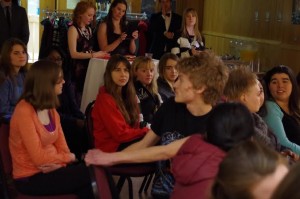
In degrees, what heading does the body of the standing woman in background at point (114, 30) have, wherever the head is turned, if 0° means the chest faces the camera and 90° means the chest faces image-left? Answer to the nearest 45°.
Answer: approximately 315°

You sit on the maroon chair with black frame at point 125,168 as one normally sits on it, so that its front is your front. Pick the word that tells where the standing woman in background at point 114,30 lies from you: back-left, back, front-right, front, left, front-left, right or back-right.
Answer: left

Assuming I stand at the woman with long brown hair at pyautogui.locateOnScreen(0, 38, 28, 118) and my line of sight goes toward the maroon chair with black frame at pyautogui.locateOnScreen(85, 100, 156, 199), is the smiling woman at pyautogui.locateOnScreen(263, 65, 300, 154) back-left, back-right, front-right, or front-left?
front-left

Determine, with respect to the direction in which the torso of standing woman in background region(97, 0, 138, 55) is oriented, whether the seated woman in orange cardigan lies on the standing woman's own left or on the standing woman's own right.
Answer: on the standing woman's own right

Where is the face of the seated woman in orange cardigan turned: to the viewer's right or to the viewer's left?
to the viewer's right

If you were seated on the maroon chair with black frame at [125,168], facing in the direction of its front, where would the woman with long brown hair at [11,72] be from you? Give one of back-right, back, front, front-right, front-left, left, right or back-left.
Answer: back-left

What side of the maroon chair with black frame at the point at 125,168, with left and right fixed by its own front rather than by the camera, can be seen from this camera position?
right

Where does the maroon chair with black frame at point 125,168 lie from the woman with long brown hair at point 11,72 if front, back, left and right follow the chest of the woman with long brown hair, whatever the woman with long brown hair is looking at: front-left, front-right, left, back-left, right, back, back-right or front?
front

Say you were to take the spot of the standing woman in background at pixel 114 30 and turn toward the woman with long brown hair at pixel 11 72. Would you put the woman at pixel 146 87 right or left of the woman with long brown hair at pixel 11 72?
left

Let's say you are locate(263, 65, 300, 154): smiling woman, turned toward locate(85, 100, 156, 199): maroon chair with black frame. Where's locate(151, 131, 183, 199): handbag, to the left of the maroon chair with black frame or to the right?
left

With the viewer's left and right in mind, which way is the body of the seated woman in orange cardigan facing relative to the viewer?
facing the viewer and to the right of the viewer

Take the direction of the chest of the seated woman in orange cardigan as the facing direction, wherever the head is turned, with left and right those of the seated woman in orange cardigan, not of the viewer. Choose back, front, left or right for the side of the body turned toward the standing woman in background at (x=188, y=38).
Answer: left
